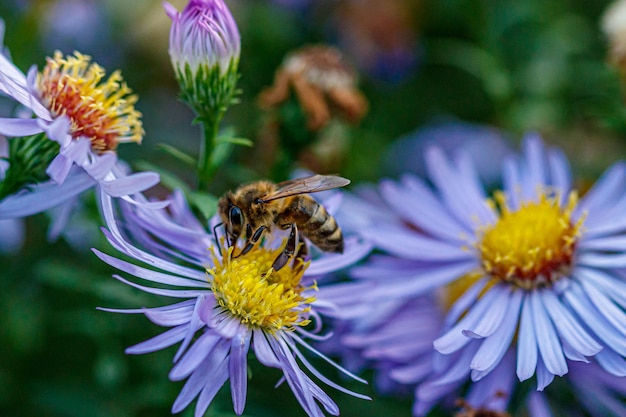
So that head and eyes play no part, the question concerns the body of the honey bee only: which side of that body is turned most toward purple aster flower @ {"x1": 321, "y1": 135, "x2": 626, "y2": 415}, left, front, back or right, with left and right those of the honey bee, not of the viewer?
back

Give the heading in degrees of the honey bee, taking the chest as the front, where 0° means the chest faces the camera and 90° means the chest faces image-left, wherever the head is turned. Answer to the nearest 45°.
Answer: approximately 90°

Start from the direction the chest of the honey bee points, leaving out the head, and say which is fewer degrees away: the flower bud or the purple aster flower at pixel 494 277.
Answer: the flower bud
